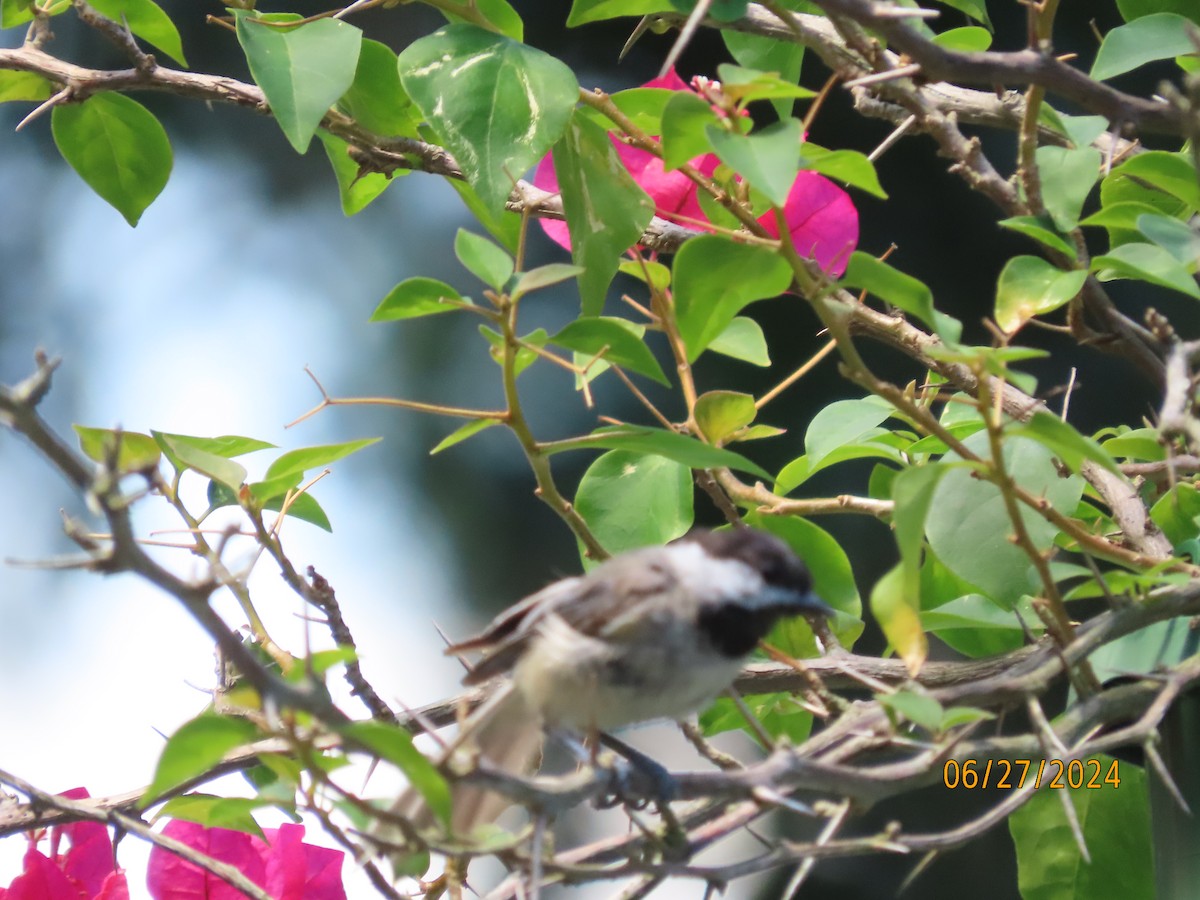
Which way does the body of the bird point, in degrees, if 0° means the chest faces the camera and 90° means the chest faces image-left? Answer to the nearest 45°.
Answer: approximately 270°
